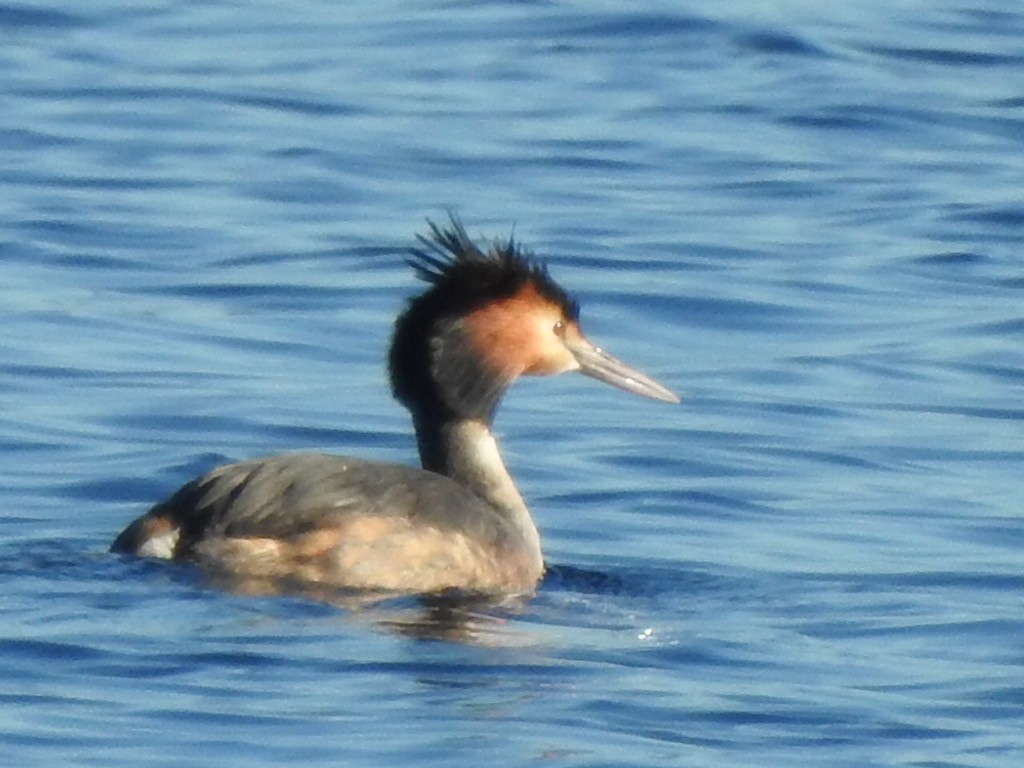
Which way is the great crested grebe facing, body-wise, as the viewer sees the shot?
to the viewer's right
